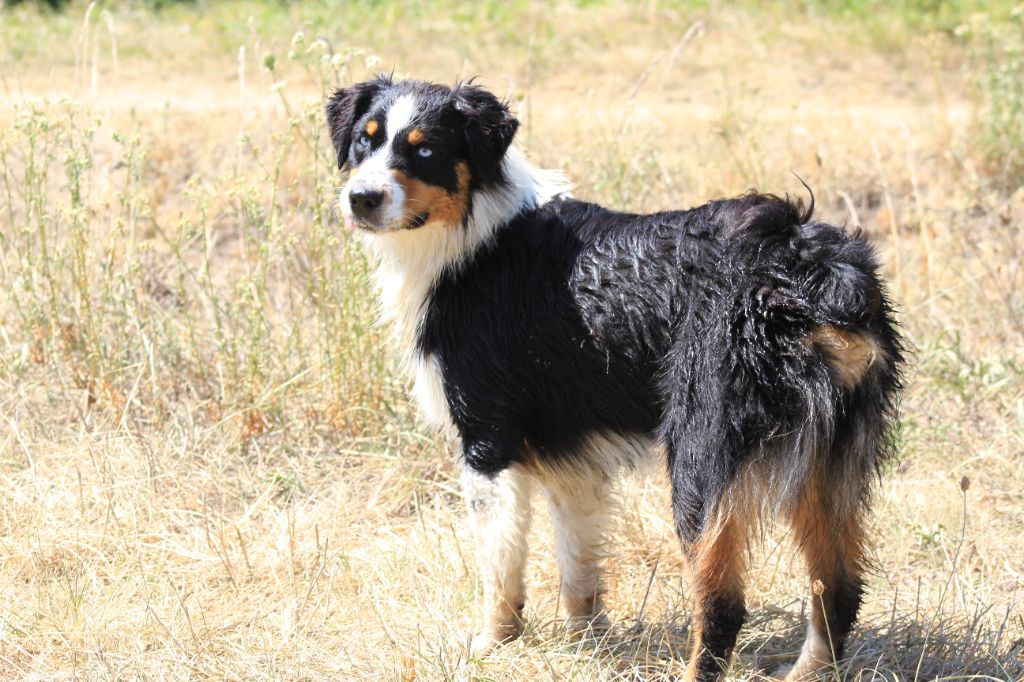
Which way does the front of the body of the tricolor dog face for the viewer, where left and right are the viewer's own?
facing away from the viewer and to the left of the viewer
